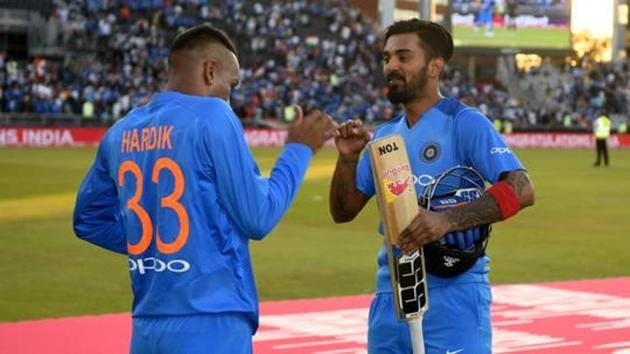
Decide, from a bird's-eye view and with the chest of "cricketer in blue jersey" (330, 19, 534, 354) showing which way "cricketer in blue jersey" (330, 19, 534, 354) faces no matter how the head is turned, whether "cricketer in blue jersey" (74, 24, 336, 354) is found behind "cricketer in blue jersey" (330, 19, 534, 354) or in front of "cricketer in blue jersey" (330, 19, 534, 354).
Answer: in front

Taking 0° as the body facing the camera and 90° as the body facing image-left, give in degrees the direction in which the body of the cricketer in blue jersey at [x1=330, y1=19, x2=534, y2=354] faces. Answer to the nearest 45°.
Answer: approximately 45°

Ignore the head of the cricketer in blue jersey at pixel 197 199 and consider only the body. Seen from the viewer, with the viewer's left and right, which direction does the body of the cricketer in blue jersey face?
facing away from the viewer and to the right of the viewer

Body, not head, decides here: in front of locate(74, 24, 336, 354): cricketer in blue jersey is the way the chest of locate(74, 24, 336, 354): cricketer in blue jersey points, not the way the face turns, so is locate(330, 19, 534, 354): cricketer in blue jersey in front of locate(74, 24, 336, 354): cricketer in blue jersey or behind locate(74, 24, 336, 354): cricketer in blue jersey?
in front

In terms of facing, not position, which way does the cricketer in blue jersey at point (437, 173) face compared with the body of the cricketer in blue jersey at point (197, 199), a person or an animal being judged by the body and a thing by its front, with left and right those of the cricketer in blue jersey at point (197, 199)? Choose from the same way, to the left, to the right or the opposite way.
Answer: the opposite way
